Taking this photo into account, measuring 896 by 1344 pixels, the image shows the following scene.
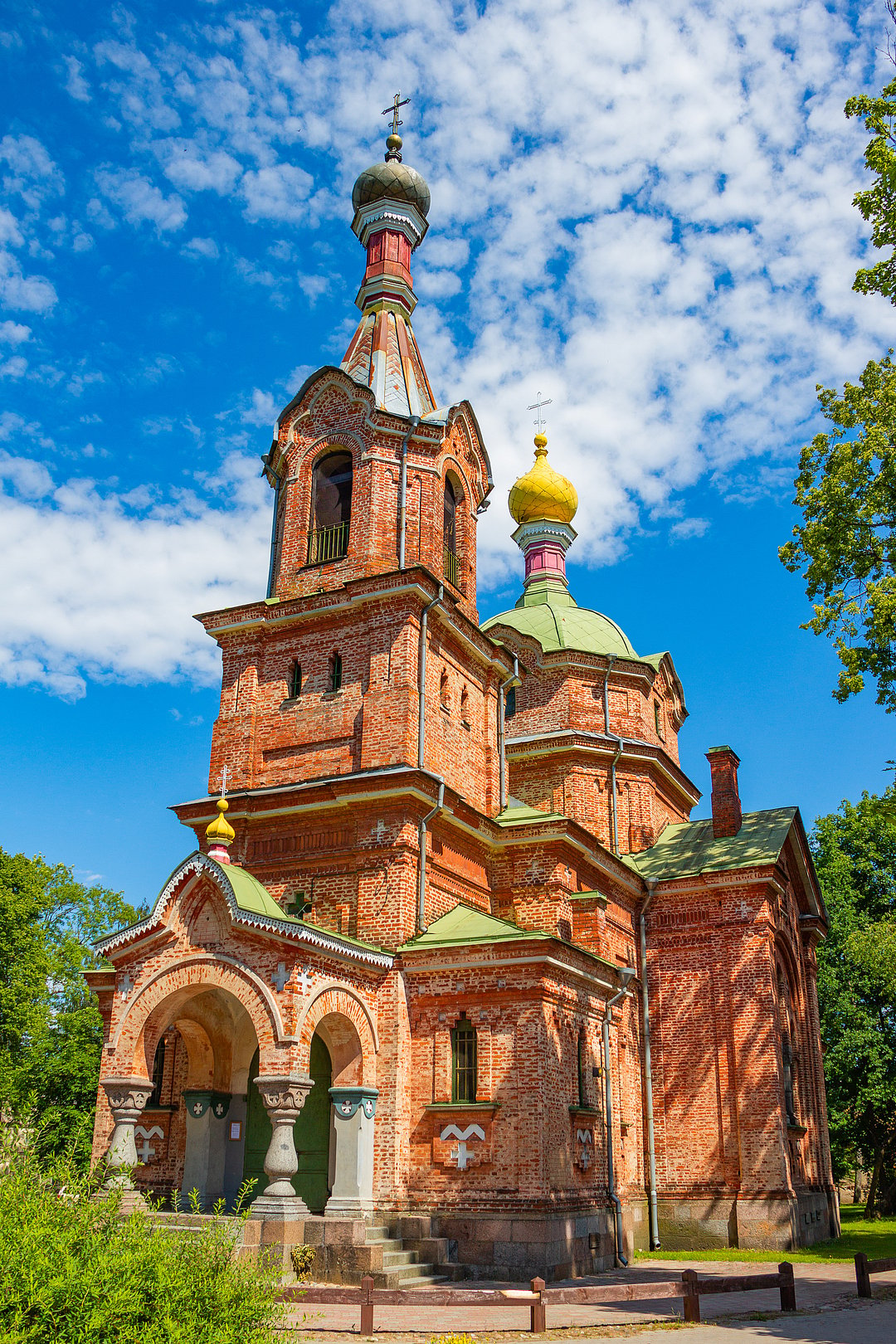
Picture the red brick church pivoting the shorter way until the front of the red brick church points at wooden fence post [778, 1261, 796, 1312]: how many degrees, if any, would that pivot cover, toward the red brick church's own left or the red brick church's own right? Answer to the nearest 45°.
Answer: approximately 90° to the red brick church's own left

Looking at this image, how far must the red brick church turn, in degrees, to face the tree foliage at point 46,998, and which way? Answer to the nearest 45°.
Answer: approximately 90° to its right

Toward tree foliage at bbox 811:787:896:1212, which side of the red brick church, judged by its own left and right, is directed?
back

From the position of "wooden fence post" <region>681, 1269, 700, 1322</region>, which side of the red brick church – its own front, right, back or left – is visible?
left

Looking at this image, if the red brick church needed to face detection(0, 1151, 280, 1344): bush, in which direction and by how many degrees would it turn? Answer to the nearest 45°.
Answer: approximately 45° to its left

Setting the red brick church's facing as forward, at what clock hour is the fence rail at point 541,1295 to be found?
The fence rail is roughly at 10 o'clock from the red brick church.

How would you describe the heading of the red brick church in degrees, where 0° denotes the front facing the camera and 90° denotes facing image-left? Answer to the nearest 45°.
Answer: approximately 45°
